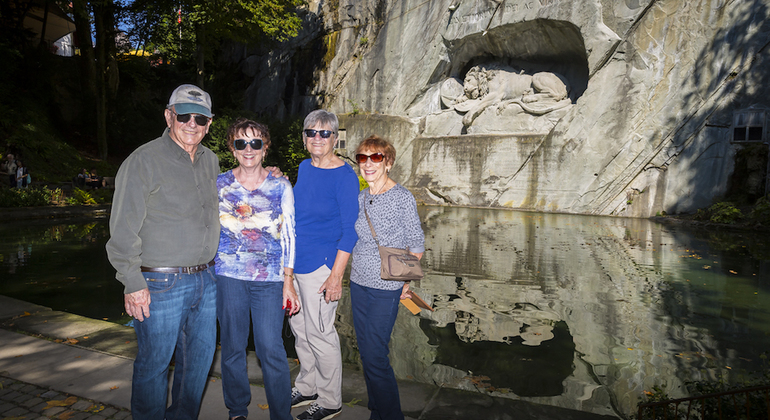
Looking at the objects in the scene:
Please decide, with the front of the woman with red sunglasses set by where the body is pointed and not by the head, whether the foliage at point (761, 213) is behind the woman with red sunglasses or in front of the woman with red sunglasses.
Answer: behind

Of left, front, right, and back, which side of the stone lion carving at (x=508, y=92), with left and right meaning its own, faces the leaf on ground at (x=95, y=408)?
left

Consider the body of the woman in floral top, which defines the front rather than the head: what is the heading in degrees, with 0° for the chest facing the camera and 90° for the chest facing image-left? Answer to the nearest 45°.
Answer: approximately 0°

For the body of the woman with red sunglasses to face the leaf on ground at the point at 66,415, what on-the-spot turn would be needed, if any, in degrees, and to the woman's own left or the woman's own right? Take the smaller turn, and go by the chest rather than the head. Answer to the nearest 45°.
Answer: approximately 45° to the woman's own right

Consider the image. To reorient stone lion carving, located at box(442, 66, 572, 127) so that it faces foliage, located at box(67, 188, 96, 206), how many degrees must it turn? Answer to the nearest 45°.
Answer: approximately 45° to its left

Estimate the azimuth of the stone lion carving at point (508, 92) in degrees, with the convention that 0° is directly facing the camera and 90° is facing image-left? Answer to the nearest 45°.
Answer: approximately 90°

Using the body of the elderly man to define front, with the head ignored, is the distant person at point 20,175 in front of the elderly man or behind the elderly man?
behind

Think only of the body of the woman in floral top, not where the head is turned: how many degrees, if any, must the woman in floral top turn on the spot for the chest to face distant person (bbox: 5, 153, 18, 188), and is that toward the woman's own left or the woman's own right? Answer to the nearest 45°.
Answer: approximately 135° to the woman's own right

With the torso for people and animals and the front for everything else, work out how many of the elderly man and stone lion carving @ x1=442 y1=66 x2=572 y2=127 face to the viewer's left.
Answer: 1

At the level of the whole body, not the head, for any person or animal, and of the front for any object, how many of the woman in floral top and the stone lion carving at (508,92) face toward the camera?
1

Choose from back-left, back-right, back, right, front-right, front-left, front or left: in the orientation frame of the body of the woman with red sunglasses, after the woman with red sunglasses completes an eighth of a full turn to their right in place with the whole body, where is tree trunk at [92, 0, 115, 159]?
front-right

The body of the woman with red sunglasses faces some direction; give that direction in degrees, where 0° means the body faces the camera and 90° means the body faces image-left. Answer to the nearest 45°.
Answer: approximately 45°

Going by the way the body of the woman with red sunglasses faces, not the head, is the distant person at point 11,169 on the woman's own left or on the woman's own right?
on the woman's own right
